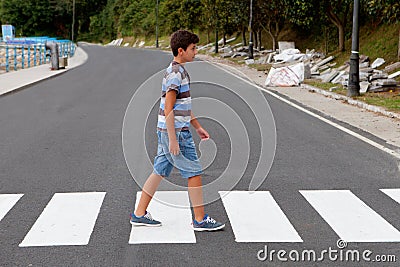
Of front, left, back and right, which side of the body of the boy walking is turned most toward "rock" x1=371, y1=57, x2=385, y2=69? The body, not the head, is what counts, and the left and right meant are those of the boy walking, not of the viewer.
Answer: left

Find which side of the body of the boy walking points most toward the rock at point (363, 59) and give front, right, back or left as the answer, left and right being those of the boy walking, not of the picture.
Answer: left

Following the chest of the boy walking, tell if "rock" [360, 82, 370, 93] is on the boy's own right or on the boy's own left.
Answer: on the boy's own left

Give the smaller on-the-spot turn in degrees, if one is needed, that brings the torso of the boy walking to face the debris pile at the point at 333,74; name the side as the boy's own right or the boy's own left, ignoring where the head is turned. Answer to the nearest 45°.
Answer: approximately 90° to the boy's own left

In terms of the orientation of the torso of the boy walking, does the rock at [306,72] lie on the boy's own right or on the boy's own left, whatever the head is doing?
on the boy's own left

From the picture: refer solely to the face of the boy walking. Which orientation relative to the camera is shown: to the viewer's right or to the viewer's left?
to the viewer's right

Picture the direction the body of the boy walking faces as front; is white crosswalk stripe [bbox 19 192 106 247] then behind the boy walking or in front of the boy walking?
behind

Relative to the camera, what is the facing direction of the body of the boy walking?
to the viewer's right
